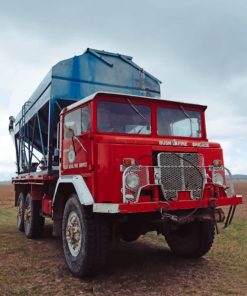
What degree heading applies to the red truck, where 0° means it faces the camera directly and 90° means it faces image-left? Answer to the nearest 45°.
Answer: approximately 315°
